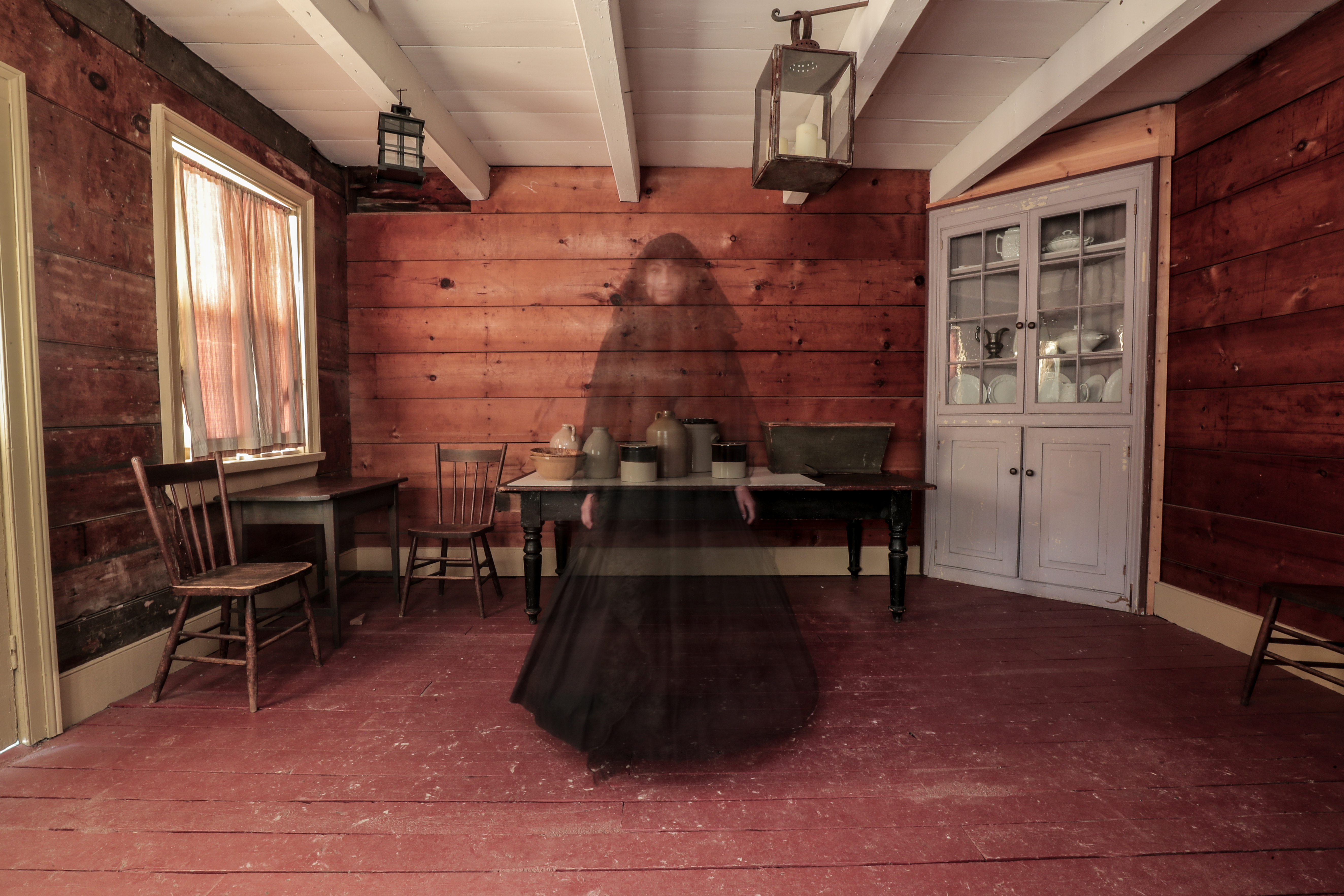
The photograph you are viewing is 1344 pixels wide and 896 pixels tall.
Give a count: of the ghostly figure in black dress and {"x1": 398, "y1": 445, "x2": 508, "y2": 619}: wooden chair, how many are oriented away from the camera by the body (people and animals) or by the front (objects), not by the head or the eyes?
0

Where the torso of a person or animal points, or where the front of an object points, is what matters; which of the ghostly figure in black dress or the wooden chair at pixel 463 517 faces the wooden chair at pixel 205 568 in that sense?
the wooden chair at pixel 463 517

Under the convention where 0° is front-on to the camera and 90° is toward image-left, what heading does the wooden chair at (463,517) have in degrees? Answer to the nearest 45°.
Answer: approximately 45°

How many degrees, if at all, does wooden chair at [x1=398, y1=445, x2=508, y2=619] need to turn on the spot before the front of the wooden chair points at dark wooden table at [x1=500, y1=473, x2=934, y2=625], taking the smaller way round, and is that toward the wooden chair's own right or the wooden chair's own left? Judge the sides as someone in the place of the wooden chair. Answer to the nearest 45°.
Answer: approximately 90° to the wooden chair's own left

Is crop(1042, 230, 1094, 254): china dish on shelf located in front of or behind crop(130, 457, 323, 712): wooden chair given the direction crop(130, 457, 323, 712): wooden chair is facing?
in front

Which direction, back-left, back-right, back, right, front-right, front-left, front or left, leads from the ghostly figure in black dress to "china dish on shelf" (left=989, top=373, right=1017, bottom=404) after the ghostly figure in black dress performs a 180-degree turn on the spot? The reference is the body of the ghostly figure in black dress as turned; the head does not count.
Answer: front-right
